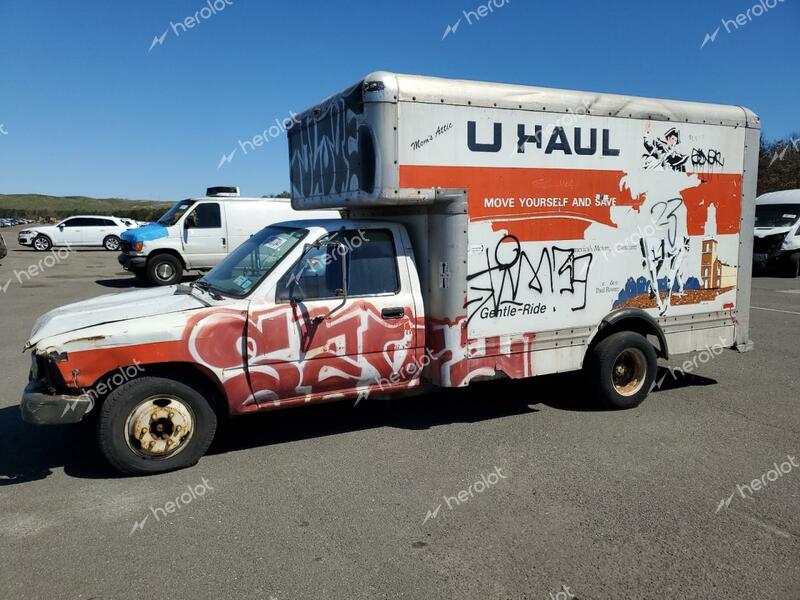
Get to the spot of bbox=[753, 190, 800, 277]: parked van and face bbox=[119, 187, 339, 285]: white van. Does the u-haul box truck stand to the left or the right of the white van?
left

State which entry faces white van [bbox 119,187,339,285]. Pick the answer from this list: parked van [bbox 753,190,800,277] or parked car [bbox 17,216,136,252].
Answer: parked van [bbox 753,190,800,277]

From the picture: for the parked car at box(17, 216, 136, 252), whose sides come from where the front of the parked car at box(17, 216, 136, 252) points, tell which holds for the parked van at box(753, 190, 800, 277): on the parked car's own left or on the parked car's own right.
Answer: on the parked car's own left

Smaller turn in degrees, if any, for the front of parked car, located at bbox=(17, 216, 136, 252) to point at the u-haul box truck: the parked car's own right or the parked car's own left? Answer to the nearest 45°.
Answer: approximately 90° to the parked car's own left

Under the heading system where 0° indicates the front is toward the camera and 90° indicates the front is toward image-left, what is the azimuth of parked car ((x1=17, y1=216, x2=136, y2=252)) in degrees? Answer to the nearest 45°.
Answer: approximately 90°

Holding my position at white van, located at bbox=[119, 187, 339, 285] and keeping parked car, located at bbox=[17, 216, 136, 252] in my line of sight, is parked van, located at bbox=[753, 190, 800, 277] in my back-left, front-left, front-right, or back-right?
back-right

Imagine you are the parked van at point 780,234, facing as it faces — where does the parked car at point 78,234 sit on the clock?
the parked car at point 78,234 is roughly at 1 o'clock from the parked van at point 780,234.

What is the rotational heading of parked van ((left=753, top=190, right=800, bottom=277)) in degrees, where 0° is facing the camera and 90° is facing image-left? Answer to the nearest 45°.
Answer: approximately 45°

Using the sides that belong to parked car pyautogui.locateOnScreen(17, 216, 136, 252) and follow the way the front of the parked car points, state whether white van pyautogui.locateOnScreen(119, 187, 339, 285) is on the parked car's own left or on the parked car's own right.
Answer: on the parked car's own left
